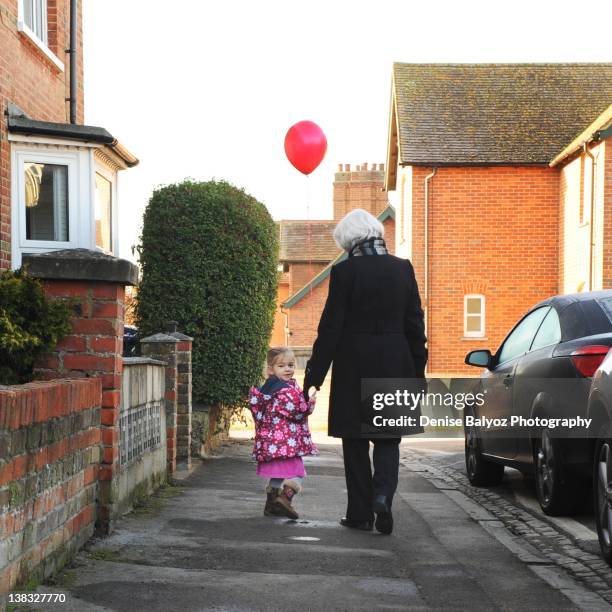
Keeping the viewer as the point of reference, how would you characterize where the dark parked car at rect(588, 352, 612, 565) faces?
facing away from the viewer and to the left of the viewer

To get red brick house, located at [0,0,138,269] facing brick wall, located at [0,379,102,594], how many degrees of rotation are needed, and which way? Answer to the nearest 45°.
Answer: approximately 45° to its right

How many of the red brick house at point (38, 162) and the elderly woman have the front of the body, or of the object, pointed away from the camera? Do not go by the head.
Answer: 1

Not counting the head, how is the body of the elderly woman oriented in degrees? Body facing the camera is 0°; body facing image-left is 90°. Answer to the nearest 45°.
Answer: approximately 180°

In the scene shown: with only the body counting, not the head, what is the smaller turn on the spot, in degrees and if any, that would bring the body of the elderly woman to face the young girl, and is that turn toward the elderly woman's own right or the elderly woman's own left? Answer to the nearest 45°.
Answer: approximately 45° to the elderly woman's own left

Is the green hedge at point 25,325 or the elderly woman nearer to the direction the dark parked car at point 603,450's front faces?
the elderly woman

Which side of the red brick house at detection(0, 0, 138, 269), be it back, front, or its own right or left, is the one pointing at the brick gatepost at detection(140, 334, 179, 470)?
front

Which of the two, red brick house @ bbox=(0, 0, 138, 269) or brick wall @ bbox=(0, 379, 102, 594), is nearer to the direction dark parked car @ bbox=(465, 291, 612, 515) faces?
the red brick house

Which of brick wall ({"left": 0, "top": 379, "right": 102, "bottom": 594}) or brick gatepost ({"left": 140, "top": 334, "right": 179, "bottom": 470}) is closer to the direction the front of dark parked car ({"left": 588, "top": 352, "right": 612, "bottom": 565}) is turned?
the brick gatepost

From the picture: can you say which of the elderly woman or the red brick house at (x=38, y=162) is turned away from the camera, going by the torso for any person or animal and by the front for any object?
the elderly woman

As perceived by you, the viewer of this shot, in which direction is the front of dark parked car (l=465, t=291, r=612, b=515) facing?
facing away from the viewer and to the left of the viewer

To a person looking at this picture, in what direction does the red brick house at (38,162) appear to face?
facing the viewer and to the right of the viewer
